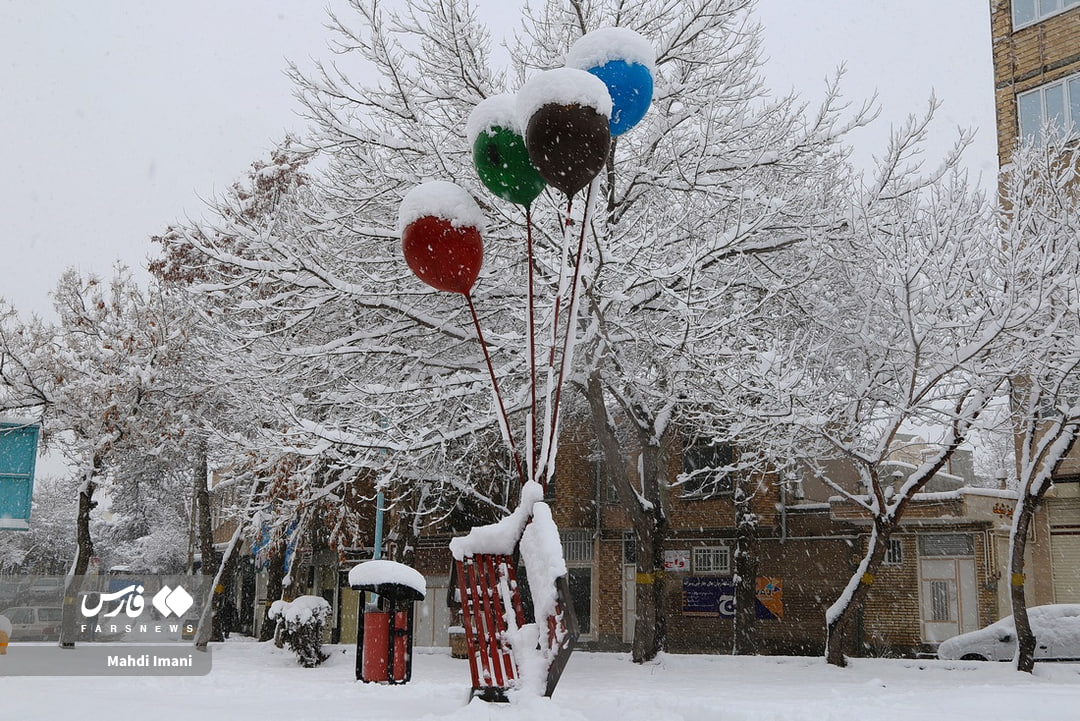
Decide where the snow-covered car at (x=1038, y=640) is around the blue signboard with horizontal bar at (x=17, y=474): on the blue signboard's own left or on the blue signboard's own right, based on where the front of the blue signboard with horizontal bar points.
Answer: on the blue signboard's own left

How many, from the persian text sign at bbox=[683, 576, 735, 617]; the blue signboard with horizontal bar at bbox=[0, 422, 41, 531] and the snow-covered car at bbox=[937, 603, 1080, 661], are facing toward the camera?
2

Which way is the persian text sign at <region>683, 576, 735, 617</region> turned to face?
toward the camera

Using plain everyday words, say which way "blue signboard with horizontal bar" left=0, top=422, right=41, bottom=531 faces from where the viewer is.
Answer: facing the viewer

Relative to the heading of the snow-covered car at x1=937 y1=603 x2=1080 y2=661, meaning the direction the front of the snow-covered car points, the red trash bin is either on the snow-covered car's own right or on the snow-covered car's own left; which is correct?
on the snow-covered car's own left

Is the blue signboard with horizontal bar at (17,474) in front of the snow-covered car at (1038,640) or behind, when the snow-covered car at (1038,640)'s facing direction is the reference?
in front

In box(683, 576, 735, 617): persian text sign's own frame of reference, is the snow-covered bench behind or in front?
in front

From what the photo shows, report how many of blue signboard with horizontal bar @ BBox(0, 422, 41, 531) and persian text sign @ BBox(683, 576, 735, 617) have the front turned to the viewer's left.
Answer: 0

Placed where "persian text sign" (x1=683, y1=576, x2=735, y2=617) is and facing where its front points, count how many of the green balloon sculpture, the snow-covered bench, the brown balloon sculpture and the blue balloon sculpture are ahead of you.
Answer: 4

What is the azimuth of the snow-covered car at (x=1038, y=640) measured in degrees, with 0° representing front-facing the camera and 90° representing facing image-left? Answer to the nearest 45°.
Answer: approximately 90°

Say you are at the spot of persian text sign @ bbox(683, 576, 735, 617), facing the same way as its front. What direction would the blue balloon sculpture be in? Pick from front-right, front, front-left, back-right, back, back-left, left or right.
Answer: front

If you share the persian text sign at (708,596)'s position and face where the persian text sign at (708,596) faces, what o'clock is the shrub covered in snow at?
The shrub covered in snow is roughly at 1 o'clock from the persian text sign.

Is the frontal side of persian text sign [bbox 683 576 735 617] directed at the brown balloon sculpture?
yes

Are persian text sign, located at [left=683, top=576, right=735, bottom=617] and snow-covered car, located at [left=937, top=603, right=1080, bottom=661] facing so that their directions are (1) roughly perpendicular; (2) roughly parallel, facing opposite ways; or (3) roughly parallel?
roughly perpendicular

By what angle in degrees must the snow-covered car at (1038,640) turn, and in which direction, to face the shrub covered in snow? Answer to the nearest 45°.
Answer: approximately 45° to its left
